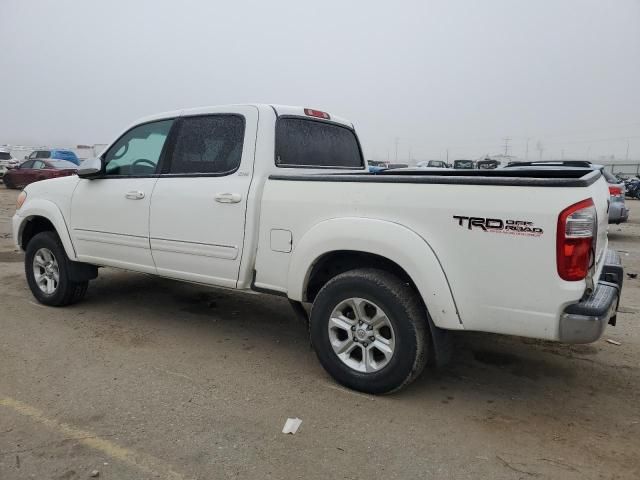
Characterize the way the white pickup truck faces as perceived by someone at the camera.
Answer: facing away from the viewer and to the left of the viewer

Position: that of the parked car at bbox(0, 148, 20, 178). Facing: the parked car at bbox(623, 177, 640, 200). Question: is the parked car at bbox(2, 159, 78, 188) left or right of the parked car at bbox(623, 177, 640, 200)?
right

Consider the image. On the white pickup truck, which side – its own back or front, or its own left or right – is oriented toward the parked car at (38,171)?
front

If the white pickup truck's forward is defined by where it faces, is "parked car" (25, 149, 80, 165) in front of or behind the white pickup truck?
in front

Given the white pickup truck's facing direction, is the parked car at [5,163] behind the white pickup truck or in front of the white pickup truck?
in front
